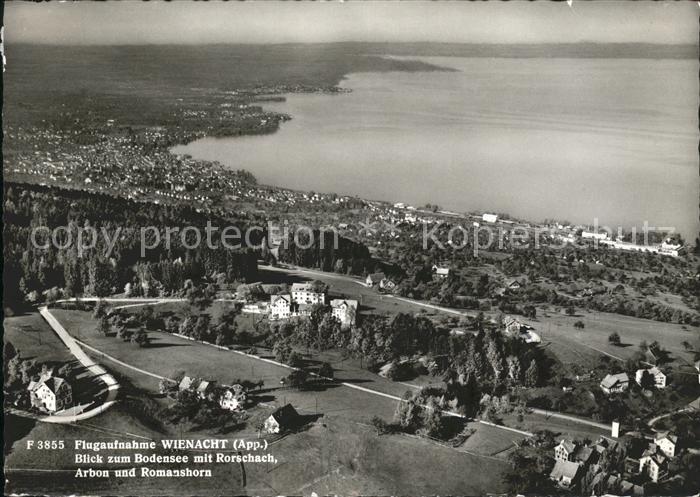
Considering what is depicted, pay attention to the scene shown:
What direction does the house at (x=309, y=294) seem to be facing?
toward the camera

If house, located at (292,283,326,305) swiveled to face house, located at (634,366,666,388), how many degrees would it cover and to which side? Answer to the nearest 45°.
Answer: approximately 90° to its left

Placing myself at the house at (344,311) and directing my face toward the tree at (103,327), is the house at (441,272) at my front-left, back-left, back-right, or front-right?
back-right

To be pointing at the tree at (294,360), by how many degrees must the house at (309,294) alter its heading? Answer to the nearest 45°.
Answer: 0° — it already faces it

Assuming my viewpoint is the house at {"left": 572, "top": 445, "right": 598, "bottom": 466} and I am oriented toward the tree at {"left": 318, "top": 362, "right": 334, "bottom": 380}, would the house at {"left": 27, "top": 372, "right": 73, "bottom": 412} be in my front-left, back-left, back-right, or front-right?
front-left

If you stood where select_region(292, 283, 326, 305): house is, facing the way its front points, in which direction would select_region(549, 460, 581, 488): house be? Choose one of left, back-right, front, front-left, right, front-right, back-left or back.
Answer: front-left
